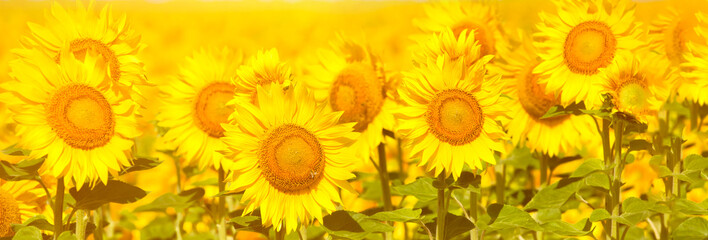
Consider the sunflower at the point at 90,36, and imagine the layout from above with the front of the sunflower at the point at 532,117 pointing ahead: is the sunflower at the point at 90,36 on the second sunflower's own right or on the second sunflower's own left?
on the second sunflower's own right

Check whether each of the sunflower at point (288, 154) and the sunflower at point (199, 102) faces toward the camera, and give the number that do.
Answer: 2

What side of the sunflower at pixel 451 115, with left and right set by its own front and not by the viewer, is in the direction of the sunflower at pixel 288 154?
right

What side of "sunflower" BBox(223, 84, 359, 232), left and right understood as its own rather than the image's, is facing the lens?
front

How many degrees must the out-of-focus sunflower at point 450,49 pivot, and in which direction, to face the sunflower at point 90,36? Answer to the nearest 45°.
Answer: approximately 90° to its right

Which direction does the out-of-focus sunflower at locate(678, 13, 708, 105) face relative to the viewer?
toward the camera

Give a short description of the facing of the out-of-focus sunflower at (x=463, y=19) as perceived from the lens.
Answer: facing the viewer

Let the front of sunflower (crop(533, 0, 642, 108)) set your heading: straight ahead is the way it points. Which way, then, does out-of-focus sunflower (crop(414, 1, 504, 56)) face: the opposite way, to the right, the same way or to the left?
the same way

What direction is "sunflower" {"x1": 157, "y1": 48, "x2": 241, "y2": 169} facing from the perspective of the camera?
toward the camera

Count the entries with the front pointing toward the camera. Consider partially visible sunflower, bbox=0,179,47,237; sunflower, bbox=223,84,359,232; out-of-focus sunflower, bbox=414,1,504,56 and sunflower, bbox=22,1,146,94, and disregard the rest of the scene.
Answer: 4

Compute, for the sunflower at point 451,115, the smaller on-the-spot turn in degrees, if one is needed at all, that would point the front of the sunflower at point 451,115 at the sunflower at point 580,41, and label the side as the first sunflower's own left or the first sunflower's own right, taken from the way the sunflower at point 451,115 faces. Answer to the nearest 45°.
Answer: approximately 135° to the first sunflower's own left

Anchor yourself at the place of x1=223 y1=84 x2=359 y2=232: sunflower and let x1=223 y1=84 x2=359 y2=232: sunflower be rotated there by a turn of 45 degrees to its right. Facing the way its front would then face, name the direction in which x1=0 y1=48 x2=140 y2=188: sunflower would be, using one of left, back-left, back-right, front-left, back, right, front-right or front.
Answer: front-right

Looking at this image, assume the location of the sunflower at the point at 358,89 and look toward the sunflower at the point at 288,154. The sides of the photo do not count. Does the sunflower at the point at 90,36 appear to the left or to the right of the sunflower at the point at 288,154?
right

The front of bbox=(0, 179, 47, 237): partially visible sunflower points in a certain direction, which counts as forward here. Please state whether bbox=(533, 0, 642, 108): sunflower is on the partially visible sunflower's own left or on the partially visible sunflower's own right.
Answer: on the partially visible sunflower's own left
